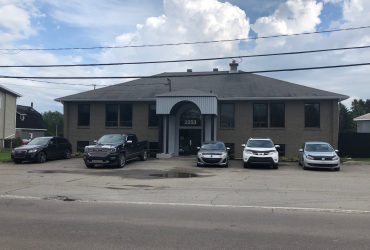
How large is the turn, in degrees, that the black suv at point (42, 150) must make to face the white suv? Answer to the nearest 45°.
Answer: approximately 90° to its left

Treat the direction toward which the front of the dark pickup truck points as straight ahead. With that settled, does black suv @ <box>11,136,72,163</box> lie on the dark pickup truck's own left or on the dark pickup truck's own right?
on the dark pickup truck's own right

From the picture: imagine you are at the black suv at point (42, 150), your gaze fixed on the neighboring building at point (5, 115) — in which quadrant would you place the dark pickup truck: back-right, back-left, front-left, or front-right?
back-right

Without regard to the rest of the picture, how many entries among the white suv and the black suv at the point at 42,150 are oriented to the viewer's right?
0

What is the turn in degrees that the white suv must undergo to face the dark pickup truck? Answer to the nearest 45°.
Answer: approximately 90° to its right

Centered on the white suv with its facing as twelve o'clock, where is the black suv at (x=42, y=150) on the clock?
The black suv is roughly at 3 o'clock from the white suv.

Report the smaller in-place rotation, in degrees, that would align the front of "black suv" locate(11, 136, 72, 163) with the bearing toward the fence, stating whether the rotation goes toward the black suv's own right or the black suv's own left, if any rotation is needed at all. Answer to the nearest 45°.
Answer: approximately 135° to the black suv's own left

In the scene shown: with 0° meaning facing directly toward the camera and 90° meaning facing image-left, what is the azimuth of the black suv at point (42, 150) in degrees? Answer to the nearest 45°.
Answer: approximately 45°

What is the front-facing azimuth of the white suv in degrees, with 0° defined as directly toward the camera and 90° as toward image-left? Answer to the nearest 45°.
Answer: approximately 0°

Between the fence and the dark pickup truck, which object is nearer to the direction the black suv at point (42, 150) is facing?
the dark pickup truck
